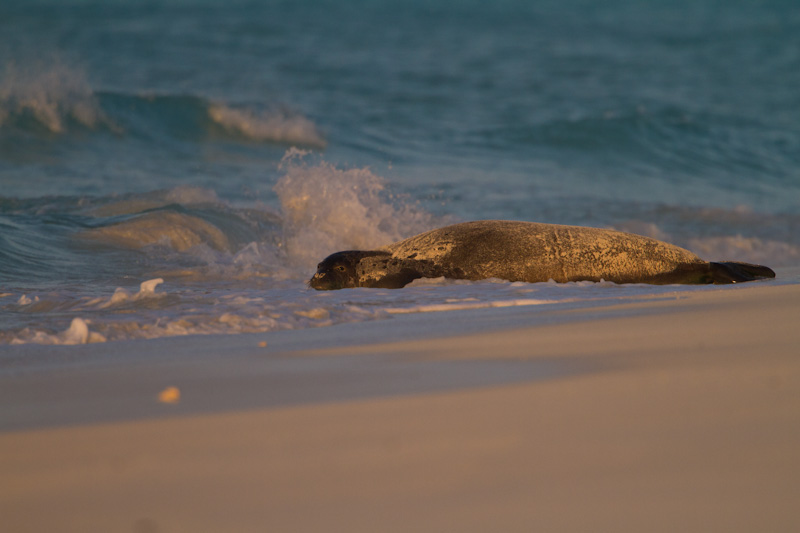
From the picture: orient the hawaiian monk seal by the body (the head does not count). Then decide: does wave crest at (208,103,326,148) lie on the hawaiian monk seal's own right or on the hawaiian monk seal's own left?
on the hawaiian monk seal's own right

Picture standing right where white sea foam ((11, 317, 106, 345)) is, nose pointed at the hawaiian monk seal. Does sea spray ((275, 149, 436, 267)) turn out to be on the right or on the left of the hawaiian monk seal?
left

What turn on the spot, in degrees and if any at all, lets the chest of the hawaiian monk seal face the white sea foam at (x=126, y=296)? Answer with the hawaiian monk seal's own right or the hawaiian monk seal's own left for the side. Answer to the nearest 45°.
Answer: approximately 45° to the hawaiian monk seal's own left

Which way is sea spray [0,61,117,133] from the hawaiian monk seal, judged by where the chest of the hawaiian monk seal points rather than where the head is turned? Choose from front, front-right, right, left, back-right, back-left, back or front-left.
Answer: front-right

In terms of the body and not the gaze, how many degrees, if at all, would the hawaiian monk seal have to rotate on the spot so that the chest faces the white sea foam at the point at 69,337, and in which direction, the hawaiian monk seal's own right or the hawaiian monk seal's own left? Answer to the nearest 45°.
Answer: approximately 45° to the hawaiian monk seal's own left

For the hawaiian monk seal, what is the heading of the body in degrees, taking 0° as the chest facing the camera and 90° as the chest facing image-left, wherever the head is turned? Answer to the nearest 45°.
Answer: approximately 90°

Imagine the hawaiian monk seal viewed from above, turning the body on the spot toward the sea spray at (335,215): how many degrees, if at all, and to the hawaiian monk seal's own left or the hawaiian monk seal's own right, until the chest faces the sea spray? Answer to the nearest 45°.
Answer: approximately 45° to the hawaiian monk seal's own right
